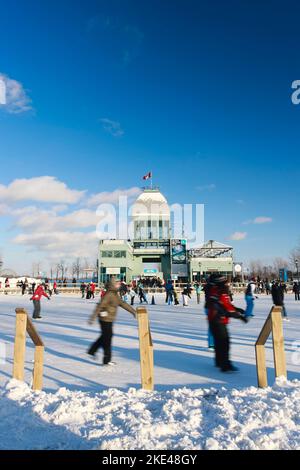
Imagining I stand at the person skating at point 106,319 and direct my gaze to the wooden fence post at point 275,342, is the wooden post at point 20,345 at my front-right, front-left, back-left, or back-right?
back-right

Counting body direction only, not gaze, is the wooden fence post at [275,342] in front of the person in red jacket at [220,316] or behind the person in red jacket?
in front

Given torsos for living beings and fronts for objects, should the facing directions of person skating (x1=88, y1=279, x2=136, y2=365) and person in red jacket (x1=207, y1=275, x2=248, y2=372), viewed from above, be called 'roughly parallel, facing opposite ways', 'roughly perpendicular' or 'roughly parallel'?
roughly parallel

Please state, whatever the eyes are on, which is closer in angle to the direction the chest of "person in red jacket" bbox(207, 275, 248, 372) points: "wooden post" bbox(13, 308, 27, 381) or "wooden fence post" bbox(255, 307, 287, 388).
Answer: the wooden fence post

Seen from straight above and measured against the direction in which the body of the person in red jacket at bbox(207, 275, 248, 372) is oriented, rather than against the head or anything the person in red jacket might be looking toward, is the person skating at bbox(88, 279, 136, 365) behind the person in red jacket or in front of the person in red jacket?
behind

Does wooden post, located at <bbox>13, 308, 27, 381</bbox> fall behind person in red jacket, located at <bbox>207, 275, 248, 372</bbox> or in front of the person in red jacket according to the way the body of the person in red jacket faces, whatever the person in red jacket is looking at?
behind

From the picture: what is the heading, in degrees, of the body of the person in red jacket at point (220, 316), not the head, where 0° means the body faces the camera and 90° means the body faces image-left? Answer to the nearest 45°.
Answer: approximately 270°

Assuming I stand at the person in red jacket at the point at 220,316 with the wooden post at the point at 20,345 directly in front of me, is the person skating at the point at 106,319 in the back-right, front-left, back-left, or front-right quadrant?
front-right

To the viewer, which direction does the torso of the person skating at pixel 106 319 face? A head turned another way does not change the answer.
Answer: to the viewer's right

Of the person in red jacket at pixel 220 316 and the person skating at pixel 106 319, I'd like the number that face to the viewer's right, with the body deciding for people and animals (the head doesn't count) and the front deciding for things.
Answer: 2

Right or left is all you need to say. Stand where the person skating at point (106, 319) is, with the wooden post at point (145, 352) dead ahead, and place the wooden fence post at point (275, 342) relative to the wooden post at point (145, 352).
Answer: left

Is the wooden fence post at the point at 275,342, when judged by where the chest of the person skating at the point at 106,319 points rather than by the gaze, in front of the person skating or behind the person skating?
in front
